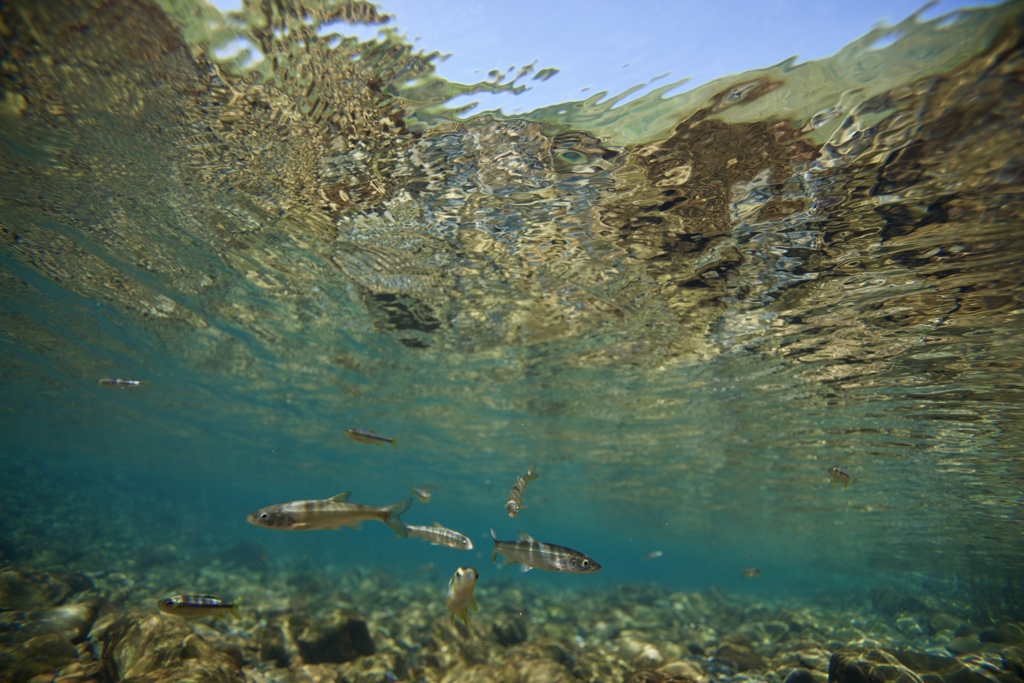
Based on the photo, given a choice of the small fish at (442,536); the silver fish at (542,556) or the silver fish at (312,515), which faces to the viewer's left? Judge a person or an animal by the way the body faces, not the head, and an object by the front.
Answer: the silver fish at (312,515)

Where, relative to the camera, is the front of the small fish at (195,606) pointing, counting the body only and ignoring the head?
to the viewer's left

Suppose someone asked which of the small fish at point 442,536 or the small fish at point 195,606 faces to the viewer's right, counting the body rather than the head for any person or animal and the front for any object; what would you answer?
the small fish at point 442,536

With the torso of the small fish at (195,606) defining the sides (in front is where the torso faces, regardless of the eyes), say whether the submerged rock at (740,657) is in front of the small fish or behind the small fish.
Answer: behind

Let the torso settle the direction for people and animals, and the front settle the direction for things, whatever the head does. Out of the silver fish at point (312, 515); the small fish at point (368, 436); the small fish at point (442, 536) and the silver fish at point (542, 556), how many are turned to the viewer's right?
2

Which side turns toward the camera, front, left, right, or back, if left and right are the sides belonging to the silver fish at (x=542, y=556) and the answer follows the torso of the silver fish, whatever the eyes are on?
right

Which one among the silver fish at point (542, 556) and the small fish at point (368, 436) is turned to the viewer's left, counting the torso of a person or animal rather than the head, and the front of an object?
the small fish

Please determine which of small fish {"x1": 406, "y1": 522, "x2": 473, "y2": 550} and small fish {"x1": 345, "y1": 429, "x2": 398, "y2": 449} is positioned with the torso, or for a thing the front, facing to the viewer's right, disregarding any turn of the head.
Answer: small fish {"x1": 406, "y1": 522, "x2": 473, "y2": 550}

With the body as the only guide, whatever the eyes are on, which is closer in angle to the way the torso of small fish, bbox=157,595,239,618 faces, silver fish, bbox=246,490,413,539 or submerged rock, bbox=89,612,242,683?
the submerged rock

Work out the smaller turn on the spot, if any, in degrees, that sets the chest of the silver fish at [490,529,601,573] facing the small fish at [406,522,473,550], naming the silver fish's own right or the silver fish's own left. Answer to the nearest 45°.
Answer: approximately 135° to the silver fish's own left

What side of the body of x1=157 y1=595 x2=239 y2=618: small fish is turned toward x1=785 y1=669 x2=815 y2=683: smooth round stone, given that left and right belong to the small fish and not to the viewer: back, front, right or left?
back

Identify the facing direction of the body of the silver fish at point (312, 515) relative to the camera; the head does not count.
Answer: to the viewer's left

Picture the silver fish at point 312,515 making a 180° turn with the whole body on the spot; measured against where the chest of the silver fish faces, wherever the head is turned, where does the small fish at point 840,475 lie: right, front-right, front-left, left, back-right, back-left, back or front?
front

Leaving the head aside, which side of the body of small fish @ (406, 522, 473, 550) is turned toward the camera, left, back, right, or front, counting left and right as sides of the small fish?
right
